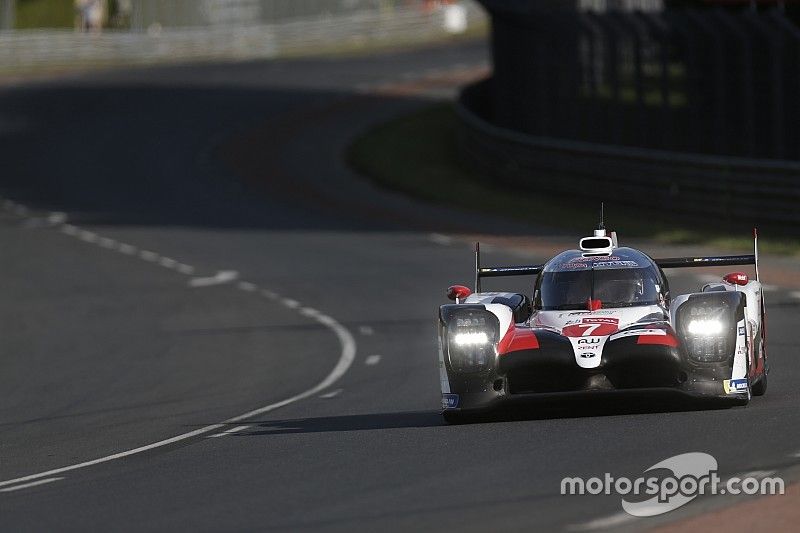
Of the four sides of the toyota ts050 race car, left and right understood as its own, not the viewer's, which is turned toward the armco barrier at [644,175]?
back

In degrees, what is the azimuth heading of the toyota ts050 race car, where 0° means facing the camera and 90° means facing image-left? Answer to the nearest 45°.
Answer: approximately 0°

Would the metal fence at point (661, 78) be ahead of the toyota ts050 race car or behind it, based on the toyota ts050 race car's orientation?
behind
